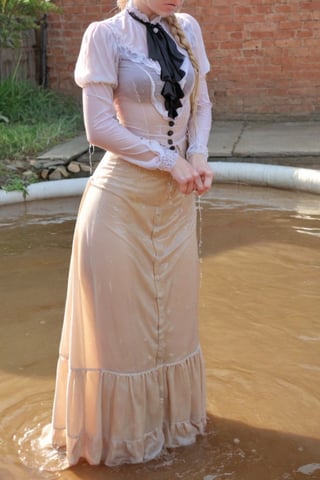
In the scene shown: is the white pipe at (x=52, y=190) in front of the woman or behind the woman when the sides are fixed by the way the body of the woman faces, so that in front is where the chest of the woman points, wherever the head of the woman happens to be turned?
behind

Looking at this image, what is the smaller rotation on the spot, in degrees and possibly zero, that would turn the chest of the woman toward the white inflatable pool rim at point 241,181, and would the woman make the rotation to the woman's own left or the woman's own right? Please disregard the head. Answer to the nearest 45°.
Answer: approximately 135° to the woman's own left
